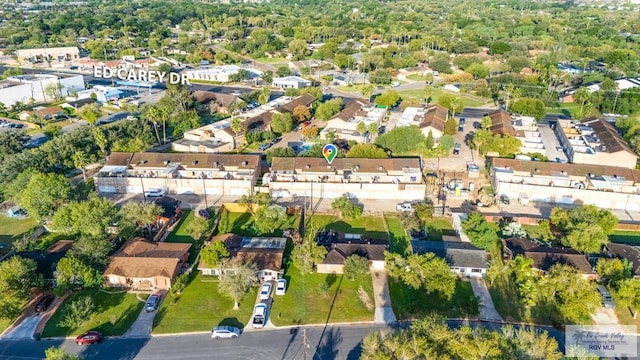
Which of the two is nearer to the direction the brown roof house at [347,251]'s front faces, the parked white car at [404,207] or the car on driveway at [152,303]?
the car on driveway

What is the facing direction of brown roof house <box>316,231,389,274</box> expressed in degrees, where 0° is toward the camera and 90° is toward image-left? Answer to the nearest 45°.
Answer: approximately 0°

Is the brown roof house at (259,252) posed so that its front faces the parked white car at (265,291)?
yes

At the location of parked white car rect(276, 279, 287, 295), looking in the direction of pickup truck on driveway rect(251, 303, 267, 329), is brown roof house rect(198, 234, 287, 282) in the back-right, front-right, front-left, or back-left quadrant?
back-right

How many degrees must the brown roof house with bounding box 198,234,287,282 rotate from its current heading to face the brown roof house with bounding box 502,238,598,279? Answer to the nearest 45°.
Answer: approximately 90° to its left

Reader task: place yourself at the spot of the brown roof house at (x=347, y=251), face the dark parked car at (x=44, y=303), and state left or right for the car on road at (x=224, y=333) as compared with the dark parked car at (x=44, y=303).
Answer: left

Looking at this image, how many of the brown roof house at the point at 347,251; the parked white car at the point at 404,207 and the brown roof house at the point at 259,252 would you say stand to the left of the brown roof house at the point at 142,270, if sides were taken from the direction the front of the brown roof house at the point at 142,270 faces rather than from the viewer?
3

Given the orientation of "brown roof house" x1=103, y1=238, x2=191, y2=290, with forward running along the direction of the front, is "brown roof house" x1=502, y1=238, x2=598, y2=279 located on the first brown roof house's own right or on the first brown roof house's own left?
on the first brown roof house's own left

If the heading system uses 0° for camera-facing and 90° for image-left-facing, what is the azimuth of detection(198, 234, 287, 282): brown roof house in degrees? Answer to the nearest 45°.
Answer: approximately 0°
